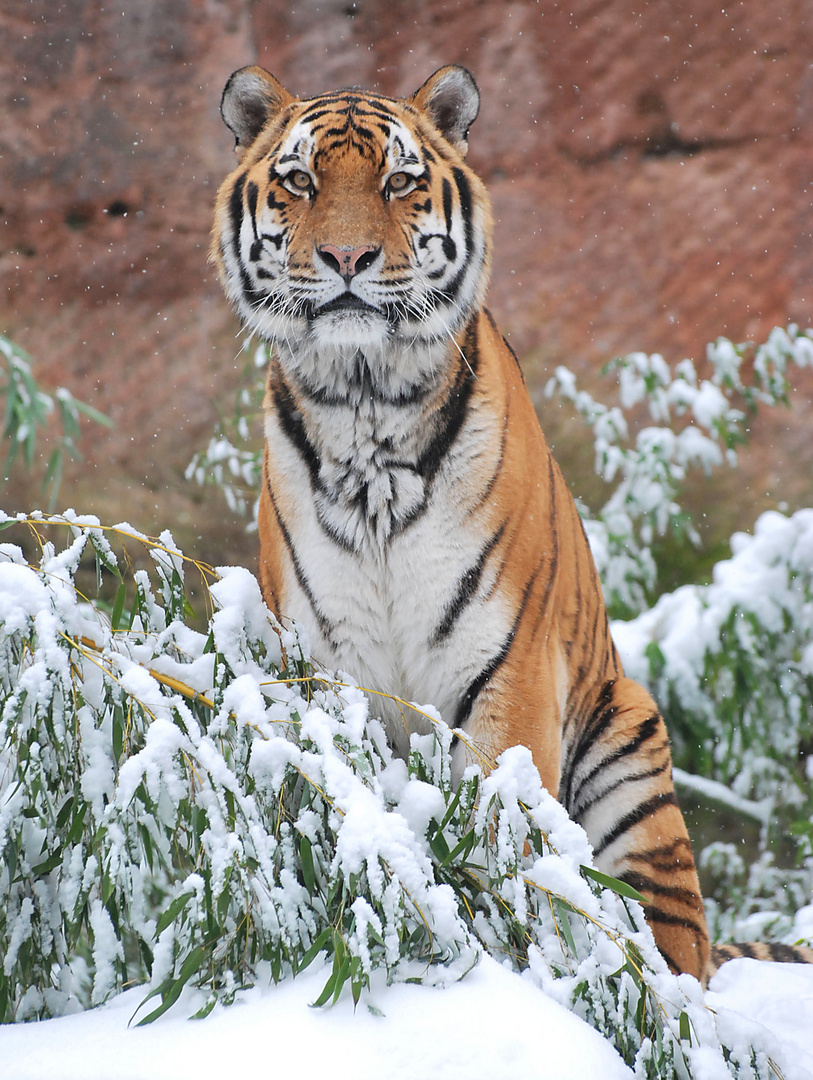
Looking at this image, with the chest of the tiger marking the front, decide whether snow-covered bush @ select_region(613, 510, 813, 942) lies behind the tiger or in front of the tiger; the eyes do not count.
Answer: behind

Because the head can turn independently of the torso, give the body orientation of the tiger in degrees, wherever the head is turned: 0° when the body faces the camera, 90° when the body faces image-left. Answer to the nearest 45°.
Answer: approximately 45°

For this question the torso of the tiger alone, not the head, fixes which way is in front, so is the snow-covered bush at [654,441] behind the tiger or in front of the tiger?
behind
